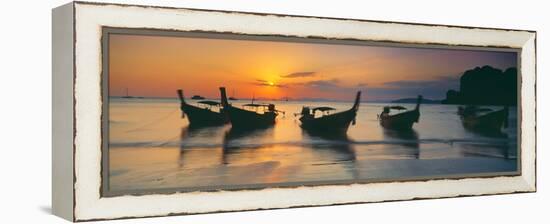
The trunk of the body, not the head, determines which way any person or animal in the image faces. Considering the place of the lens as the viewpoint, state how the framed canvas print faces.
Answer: facing the viewer and to the right of the viewer
